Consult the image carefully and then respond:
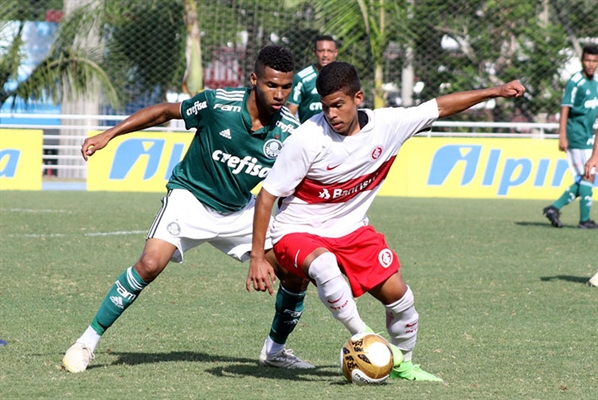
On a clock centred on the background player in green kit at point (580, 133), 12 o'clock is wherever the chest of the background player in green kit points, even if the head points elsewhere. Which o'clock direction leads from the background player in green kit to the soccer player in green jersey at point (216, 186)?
The soccer player in green jersey is roughly at 2 o'clock from the background player in green kit.

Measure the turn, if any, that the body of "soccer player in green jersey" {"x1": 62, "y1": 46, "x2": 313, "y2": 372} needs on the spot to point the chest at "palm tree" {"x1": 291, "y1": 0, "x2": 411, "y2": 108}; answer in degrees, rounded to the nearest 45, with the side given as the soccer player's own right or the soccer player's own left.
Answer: approximately 135° to the soccer player's own left

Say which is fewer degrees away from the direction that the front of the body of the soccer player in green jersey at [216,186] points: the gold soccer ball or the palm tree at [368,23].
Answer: the gold soccer ball

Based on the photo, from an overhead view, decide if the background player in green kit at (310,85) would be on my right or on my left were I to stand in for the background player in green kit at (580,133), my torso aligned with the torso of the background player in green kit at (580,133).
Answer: on my right

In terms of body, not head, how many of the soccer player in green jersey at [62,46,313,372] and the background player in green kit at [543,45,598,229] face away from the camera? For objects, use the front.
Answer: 0

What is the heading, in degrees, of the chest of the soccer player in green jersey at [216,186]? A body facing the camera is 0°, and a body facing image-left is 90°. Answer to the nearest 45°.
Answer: approximately 315°

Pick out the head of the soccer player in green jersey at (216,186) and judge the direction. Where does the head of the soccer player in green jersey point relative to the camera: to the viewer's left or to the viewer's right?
to the viewer's right
